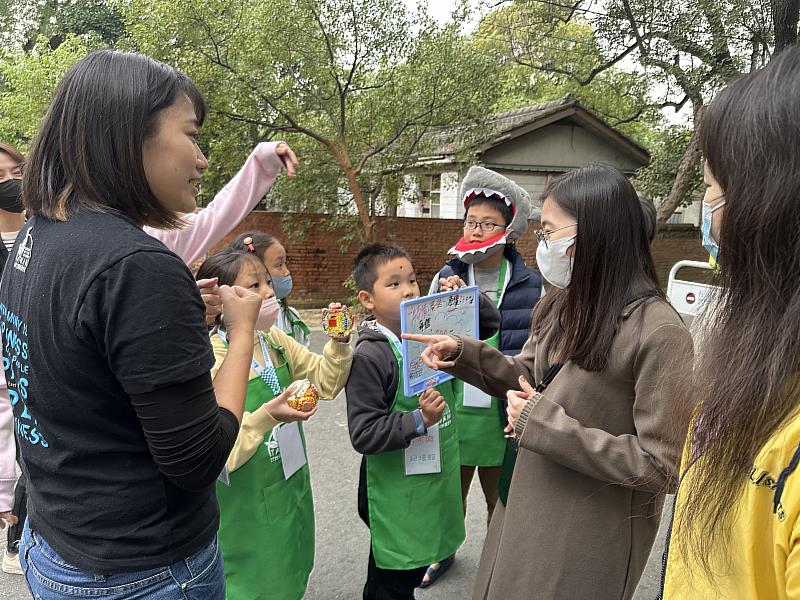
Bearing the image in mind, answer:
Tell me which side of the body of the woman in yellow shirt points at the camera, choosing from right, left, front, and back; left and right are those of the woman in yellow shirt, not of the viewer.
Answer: left

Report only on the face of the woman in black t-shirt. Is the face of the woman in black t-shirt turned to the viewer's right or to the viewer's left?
to the viewer's right

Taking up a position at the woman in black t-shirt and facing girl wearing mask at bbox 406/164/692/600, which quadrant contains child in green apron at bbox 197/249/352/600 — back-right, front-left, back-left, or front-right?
front-left

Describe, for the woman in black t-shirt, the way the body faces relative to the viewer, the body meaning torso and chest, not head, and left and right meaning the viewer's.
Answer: facing away from the viewer and to the right of the viewer

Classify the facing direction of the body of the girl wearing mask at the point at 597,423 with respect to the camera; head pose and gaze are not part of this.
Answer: to the viewer's left

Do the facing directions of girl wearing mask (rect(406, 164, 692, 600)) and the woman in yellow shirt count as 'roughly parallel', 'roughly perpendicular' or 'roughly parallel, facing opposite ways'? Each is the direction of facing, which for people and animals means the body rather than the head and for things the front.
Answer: roughly parallel

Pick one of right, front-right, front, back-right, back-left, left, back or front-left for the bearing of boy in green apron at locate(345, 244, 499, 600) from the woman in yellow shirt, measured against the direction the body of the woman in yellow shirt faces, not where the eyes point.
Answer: front-right

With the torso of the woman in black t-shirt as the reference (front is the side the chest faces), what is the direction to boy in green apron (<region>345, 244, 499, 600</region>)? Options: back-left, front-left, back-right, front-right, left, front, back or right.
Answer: front

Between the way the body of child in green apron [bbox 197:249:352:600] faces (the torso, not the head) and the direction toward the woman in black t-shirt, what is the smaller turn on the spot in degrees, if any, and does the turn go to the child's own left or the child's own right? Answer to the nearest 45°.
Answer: approximately 45° to the child's own right

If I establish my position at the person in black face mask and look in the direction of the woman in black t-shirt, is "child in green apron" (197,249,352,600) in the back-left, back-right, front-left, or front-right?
front-left

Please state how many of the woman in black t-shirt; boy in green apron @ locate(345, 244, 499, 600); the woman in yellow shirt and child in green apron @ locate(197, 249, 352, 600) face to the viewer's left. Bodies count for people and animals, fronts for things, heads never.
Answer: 1

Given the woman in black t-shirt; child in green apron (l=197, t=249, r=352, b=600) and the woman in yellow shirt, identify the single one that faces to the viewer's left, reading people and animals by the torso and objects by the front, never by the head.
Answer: the woman in yellow shirt
